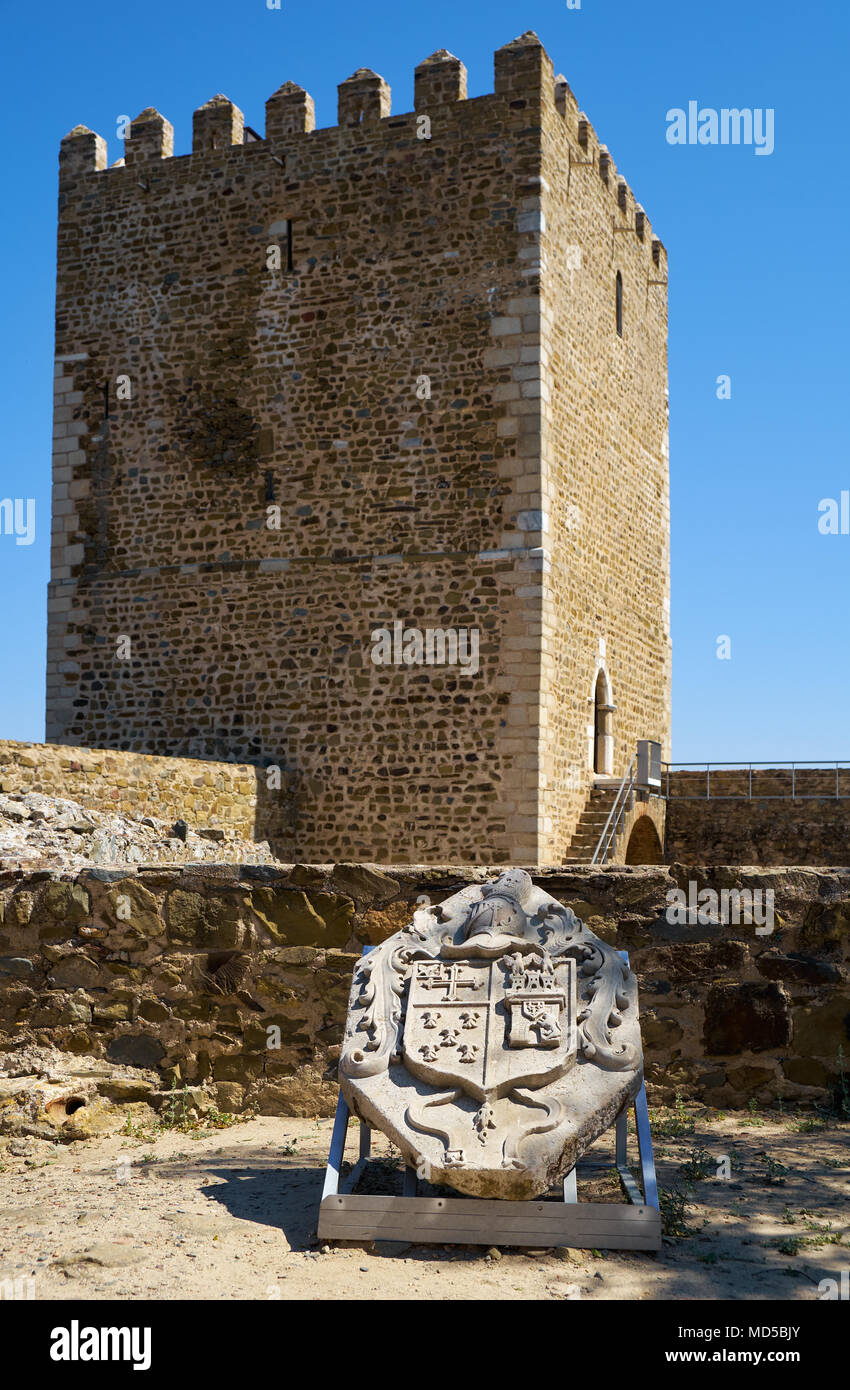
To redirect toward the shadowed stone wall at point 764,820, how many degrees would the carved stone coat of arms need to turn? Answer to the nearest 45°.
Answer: approximately 180°

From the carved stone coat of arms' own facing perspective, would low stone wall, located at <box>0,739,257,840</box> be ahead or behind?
behind

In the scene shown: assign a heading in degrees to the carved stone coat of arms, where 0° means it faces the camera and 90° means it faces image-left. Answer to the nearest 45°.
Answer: approximately 0°

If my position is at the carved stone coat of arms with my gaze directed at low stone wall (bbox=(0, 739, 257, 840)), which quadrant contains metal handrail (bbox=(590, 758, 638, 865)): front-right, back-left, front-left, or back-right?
front-right

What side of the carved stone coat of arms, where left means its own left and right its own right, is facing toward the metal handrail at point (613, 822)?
back
